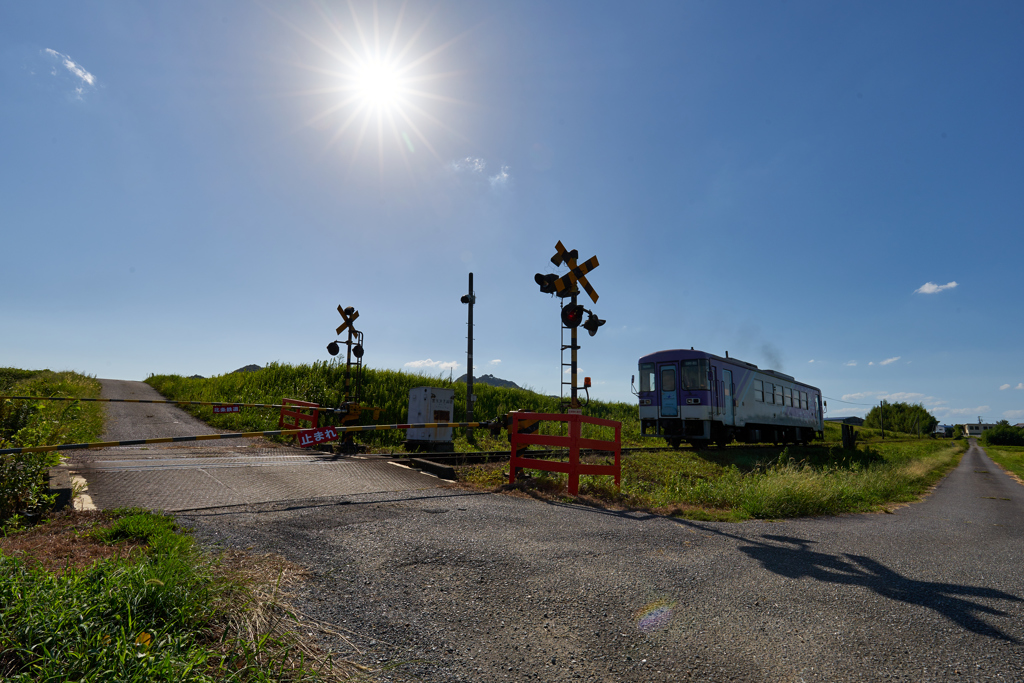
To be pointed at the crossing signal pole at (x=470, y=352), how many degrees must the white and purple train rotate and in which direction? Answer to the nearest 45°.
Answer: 0° — it already faces it

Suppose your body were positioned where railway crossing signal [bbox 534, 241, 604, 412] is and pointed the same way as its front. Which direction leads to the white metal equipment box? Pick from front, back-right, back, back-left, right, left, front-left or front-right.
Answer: back-right

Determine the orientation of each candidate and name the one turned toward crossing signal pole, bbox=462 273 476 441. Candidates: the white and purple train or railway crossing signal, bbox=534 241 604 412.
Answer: the white and purple train

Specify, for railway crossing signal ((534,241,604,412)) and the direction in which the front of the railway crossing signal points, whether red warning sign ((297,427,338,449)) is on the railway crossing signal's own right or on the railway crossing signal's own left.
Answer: on the railway crossing signal's own right

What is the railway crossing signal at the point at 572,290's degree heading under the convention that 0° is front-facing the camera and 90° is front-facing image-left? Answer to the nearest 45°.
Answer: approximately 0°

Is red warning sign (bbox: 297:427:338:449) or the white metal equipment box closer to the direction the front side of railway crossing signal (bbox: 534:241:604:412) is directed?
the red warning sign

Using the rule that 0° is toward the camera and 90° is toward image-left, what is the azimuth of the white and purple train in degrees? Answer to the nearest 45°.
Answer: approximately 45°
